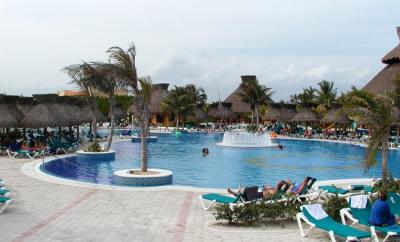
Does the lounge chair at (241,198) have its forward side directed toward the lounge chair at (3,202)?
yes

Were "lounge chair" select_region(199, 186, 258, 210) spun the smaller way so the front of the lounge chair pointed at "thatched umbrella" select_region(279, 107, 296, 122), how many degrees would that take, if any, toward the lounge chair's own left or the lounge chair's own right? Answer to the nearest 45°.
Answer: approximately 90° to the lounge chair's own right

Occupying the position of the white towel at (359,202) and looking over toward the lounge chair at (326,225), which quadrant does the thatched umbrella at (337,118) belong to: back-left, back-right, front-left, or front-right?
back-right

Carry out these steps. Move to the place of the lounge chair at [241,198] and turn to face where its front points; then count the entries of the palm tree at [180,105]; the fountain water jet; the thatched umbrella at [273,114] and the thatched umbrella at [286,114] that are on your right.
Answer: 4

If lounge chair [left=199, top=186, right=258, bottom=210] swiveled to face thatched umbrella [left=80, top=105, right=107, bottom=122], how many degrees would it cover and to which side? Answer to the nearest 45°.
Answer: approximately 45° to its right

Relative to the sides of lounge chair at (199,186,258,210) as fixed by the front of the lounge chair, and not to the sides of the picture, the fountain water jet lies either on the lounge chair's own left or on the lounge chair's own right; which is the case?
on the lounge chair's own right

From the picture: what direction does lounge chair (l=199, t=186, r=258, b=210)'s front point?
to the viewer's left

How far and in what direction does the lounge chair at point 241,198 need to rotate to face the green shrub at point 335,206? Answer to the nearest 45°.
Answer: approximately 135° to its left
